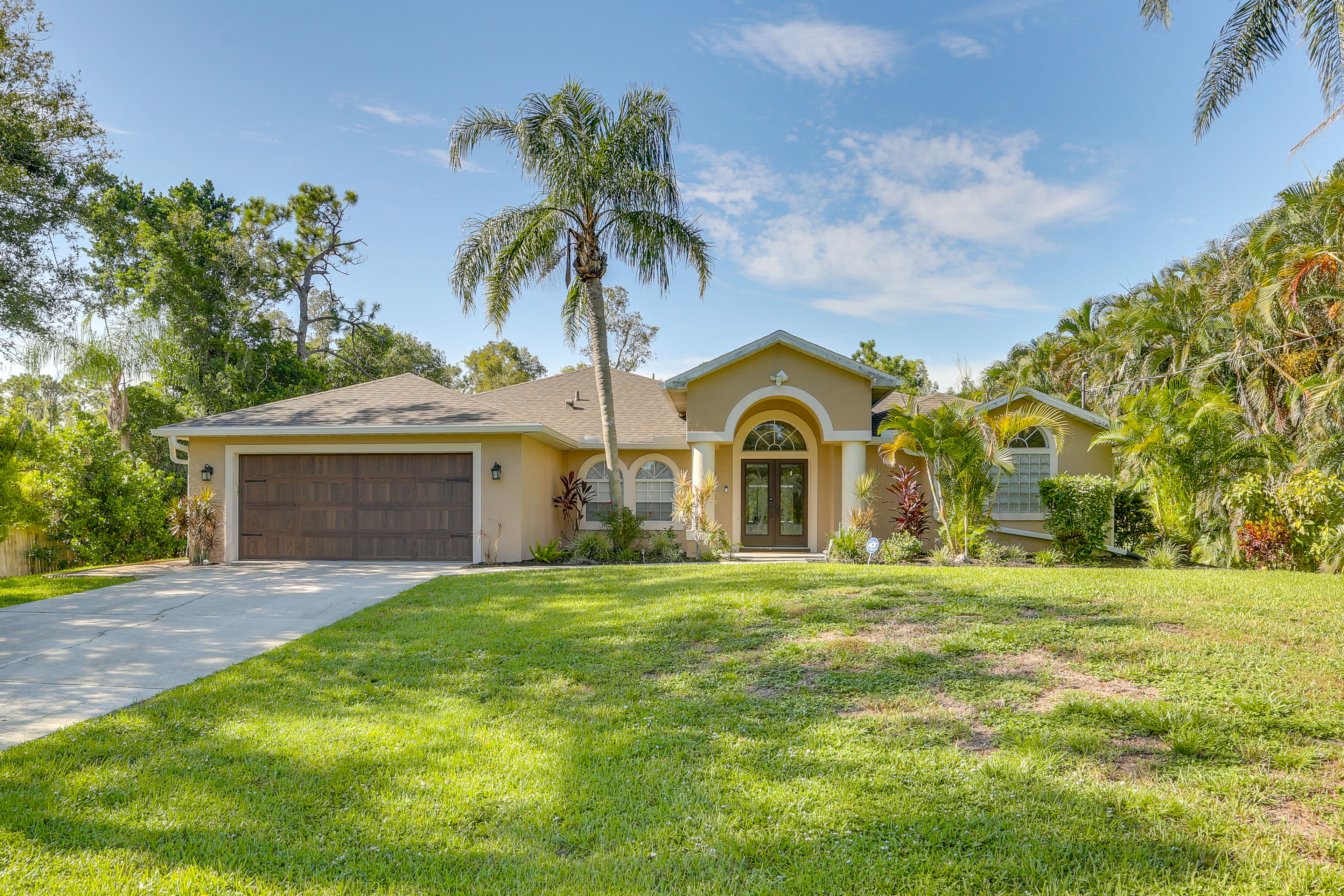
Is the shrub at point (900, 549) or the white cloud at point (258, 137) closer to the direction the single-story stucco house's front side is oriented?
the shrub

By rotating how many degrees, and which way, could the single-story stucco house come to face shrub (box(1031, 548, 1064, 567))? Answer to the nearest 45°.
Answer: approximately 90° to its left

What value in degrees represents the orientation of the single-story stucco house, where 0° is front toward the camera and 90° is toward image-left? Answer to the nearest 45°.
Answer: approximately 0°

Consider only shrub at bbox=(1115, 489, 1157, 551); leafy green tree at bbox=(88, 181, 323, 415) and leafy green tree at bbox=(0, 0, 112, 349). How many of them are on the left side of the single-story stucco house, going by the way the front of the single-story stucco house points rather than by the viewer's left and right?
1

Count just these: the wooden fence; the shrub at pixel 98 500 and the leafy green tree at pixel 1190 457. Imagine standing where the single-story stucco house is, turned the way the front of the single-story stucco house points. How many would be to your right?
2

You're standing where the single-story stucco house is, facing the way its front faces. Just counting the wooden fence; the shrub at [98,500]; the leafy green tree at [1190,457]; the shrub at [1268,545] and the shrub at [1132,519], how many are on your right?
2

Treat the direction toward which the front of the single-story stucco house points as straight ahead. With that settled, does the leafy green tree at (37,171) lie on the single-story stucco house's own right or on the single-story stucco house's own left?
on the single-story stucco house's own right

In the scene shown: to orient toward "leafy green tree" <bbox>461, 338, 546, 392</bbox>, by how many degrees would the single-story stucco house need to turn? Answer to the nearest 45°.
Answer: approximately 180°

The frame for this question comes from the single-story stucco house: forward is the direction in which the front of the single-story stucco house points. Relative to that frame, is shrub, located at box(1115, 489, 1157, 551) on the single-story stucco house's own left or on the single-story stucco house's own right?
on the single-story stucco house's own left

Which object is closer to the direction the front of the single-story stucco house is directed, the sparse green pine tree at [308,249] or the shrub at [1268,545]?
the shrub

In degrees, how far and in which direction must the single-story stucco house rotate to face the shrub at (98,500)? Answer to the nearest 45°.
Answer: approximately 90° to its right
